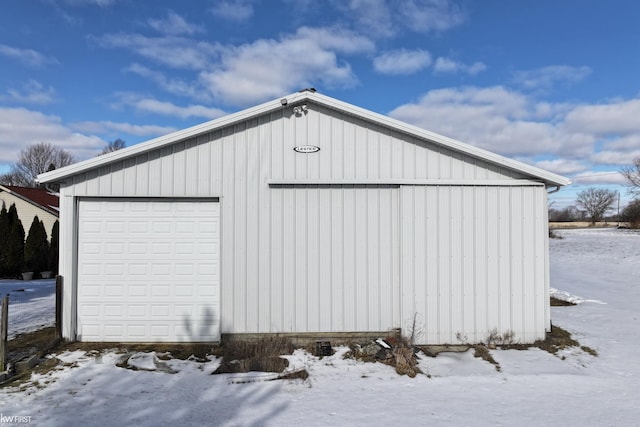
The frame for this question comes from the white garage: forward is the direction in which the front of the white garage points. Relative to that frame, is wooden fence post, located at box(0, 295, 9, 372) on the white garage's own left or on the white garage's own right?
on the white garage's own right

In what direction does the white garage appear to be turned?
toward the camera
